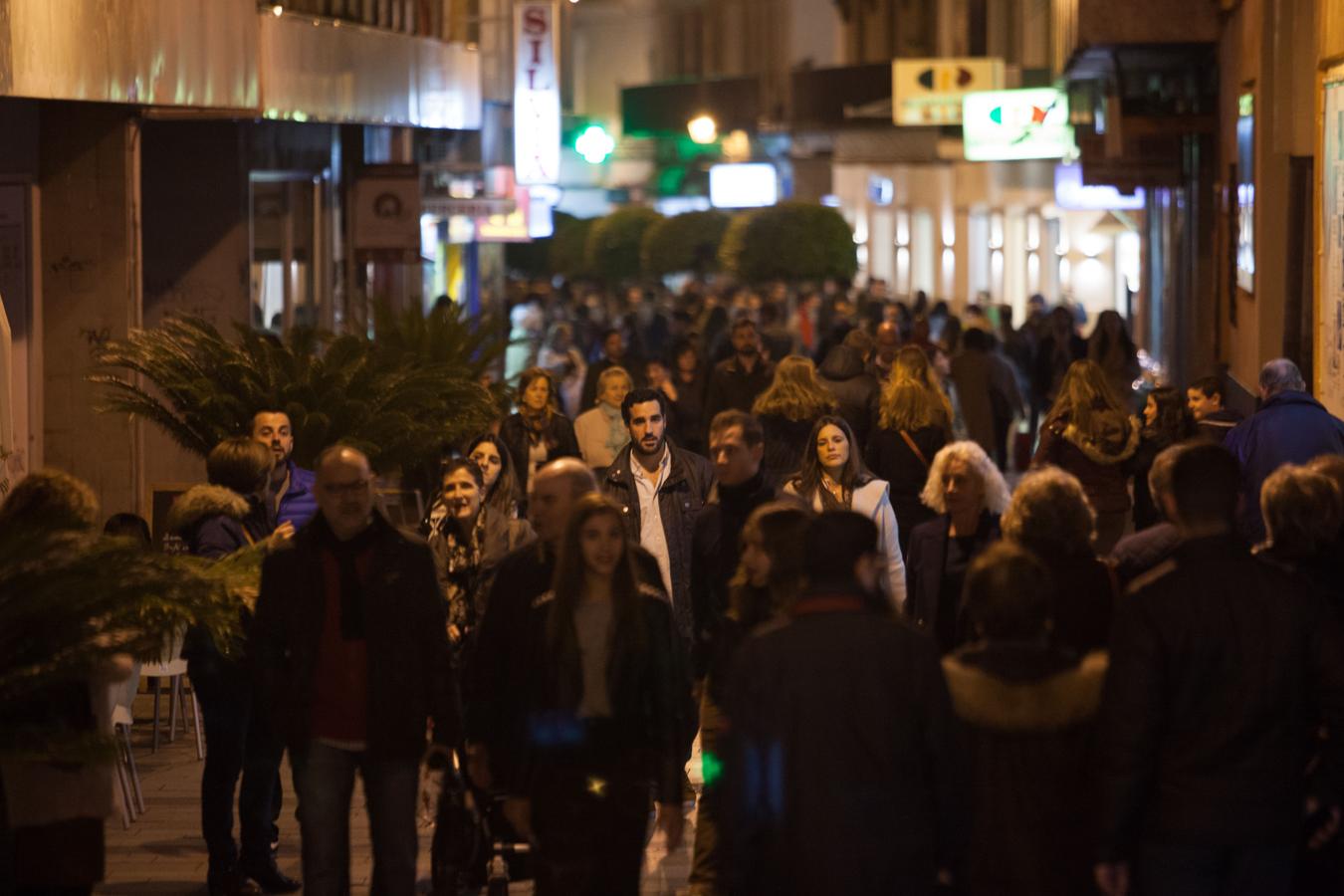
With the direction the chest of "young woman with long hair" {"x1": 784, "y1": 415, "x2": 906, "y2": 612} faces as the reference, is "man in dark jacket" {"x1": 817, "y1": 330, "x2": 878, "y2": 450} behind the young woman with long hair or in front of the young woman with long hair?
behind

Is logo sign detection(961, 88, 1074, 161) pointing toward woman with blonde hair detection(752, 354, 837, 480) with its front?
yes

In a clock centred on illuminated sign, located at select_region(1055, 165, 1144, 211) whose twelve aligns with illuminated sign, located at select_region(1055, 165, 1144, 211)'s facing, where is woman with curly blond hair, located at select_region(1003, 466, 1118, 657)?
The woman with curly blond hair is roughly at 12 o'clock from the illuminated sign.

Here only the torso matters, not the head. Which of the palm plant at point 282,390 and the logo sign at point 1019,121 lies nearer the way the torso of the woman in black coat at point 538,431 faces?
the palm plant

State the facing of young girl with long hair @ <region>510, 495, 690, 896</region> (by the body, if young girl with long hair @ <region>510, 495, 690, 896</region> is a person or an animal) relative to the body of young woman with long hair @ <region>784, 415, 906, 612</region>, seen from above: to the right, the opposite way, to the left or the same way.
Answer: the same way

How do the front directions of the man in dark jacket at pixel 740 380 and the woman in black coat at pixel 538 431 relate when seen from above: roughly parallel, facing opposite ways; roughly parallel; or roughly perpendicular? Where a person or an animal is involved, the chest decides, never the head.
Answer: roughly parallel

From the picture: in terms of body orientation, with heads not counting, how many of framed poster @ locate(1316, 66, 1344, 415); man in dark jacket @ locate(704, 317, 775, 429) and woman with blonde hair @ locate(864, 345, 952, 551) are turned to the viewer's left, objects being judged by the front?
1

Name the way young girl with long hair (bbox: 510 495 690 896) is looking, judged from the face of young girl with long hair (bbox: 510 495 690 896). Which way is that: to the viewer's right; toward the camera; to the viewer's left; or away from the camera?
toward the camera

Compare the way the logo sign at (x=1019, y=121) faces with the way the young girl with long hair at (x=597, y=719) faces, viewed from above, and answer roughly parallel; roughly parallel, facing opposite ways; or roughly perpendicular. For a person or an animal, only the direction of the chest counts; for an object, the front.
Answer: roughly parallel

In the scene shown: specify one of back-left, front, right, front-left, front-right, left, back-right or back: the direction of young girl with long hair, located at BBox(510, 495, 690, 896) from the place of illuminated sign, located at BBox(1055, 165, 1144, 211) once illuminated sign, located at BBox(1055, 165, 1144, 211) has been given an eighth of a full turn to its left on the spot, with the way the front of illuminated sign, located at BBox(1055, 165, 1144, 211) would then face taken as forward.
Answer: front-right

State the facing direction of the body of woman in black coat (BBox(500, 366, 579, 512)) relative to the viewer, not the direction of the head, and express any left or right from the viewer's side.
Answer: facing the viewer

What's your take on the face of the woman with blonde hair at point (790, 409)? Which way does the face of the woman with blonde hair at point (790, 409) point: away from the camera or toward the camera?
away from the camera

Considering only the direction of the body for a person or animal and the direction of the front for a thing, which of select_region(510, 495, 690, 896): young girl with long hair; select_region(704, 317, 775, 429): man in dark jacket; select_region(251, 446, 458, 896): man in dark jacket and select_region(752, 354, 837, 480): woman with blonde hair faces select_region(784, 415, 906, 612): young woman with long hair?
select_region(704, 317, 775, 429): man in dark jacket

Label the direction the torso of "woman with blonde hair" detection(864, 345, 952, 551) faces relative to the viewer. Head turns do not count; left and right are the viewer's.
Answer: facing away from the viewer

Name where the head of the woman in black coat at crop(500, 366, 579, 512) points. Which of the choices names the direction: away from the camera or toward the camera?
toward the camera

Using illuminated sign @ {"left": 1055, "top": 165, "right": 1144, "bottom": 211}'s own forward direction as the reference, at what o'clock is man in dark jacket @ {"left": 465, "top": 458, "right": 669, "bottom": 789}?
The man in dark jacket is roughly at 12 o'clock from the illuminated sign.

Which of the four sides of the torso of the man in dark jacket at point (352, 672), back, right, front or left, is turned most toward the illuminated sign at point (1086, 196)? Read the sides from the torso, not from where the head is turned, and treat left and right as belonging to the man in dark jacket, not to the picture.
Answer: back

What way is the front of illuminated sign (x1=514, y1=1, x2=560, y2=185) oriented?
toward the camera

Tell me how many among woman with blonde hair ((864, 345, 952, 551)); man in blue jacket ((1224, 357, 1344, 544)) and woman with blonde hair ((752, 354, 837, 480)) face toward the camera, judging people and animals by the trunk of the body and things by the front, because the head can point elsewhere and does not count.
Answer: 0

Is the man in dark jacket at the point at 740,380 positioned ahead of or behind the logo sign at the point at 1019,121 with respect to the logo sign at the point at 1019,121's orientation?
ahead

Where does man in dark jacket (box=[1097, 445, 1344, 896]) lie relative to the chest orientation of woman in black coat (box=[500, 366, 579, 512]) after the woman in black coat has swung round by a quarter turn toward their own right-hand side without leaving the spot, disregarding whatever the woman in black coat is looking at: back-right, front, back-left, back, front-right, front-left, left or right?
left

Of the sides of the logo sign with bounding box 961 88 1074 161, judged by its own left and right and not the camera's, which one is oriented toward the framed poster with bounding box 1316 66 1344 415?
front

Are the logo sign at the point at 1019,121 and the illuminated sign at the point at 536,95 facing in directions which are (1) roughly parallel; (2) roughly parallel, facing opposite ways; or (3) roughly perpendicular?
roughly parallel
